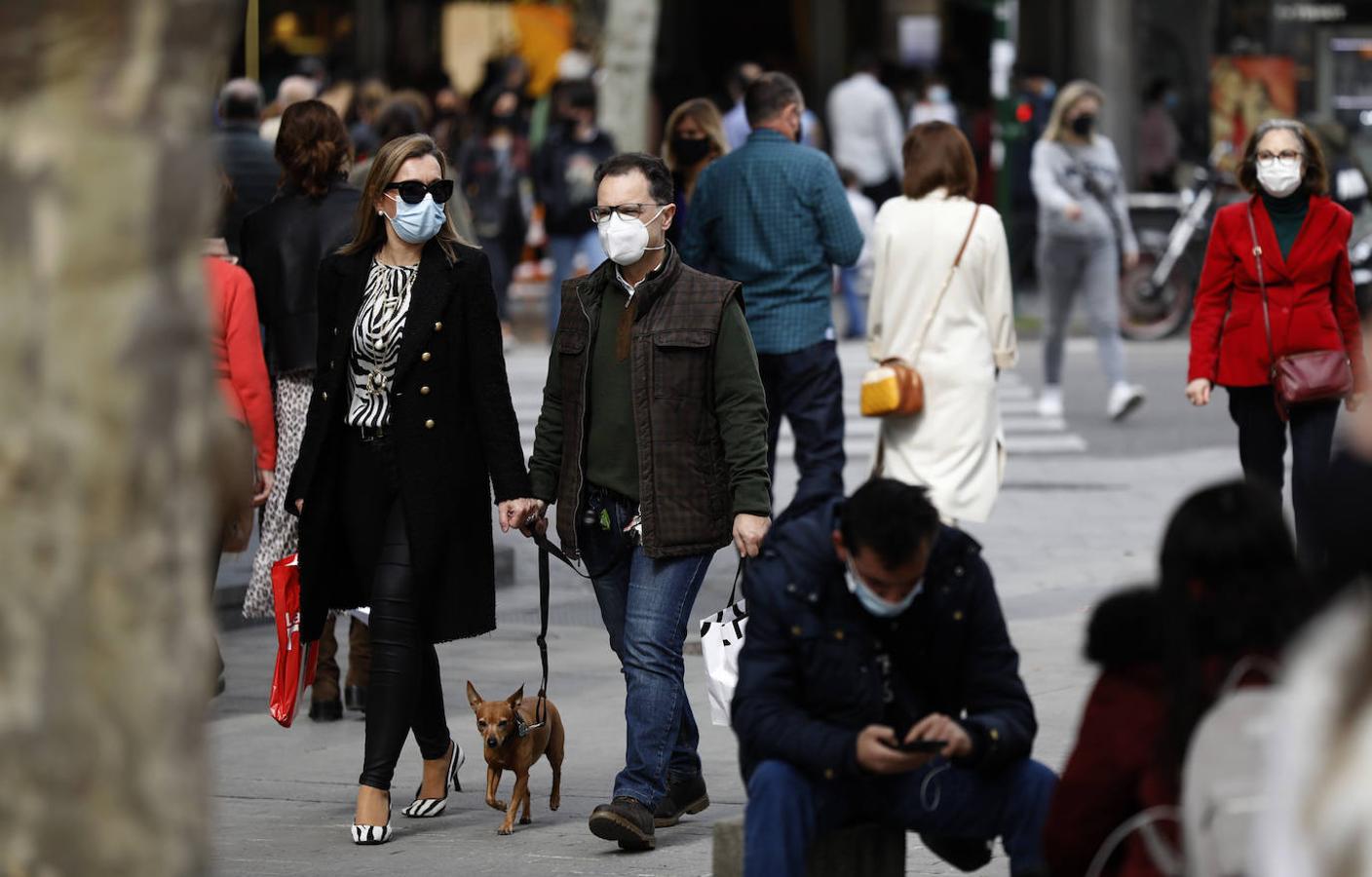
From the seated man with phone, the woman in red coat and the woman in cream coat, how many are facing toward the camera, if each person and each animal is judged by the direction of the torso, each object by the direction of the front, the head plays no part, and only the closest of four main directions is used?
2

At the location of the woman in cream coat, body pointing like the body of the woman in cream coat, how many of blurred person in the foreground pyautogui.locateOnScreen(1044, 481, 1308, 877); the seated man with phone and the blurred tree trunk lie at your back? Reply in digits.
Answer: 3

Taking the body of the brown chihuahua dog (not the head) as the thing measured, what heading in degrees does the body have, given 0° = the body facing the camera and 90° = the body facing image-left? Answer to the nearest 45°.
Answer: approximately 45°

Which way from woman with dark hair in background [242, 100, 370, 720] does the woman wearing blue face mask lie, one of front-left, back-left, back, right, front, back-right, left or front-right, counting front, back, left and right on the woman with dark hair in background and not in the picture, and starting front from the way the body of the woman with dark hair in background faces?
back

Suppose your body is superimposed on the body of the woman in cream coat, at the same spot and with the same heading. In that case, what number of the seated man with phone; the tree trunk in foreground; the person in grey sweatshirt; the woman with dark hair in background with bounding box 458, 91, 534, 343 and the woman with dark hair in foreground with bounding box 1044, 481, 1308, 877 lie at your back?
3

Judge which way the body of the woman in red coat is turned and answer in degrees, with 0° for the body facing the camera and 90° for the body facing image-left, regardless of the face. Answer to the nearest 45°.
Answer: approximately 0°

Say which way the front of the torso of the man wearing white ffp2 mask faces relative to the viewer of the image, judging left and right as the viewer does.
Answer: facing the viewer and to the left of the viewer

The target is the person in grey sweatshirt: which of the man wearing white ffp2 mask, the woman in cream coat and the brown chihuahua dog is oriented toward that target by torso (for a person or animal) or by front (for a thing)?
the woman in cream coat

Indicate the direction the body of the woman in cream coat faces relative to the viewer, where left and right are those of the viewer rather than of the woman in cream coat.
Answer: facing away from the viewer

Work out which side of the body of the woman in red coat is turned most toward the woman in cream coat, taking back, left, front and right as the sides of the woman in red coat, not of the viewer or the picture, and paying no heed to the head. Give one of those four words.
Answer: right

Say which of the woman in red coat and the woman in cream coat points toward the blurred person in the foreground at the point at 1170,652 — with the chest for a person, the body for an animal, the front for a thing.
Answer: the woman in red coat

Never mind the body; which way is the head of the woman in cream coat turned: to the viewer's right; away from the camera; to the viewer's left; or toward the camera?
away from the camera

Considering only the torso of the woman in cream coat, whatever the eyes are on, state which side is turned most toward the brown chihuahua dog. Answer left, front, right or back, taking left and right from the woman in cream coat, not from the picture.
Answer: back

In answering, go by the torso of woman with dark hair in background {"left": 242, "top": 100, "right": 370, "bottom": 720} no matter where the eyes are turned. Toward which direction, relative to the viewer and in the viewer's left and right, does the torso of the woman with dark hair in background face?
facing away from the viewer

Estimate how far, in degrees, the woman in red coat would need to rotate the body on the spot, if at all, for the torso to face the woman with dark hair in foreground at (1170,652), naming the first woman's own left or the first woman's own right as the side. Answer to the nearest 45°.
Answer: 0° — they already face them

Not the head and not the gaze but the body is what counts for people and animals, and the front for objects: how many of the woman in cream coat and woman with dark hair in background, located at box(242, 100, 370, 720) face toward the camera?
0
